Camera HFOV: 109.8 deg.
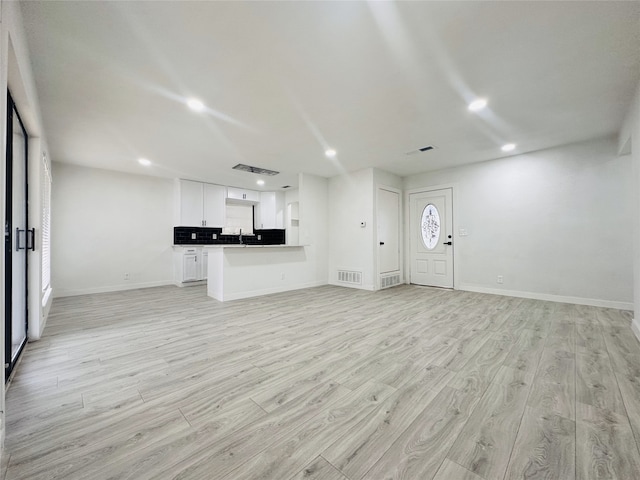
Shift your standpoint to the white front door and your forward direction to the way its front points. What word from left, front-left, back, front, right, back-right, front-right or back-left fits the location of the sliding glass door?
front

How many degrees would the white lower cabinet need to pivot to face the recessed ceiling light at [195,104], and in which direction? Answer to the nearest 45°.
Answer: approximately 45° to its right

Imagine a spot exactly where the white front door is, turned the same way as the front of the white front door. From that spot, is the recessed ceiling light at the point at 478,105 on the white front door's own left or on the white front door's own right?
on the white front door's own left

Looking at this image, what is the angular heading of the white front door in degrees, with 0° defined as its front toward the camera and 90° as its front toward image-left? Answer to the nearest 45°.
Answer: approximately 45°

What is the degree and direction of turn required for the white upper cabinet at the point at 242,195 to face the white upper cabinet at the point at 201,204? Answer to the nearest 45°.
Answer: approximately 90° to its right
